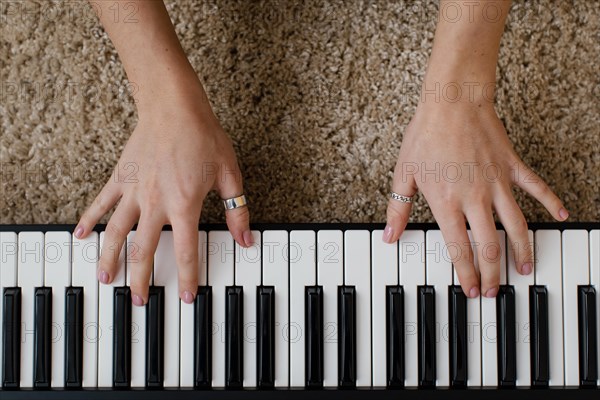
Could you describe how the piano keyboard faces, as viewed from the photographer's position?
facing away from the viewer
